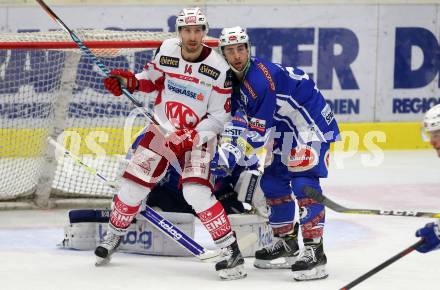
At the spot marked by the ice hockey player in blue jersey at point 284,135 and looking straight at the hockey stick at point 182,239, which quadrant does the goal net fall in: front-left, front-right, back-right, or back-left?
front-right

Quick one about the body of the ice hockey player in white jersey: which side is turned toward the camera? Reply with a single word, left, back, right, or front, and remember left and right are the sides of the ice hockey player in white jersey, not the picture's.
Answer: front

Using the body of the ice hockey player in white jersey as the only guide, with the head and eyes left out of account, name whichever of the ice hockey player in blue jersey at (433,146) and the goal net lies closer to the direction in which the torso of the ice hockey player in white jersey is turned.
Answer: the ice hockey player in blue jersey

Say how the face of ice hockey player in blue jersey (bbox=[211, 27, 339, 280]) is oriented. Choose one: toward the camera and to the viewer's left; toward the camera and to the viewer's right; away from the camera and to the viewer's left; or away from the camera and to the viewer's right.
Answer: toward the camera and to the viewer's left

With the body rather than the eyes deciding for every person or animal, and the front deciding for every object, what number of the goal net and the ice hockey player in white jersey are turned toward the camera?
2
